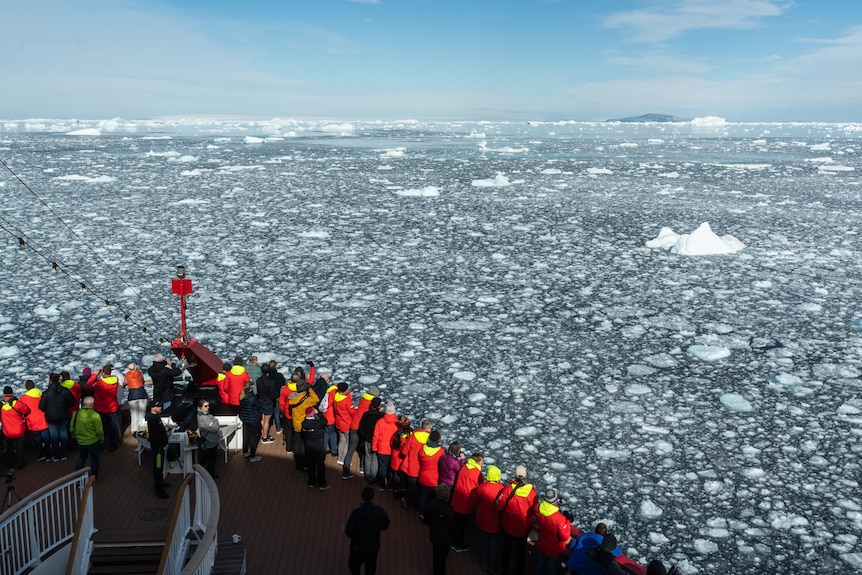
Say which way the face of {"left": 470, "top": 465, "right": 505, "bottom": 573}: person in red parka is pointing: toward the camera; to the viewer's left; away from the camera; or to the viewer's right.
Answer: away from the camera

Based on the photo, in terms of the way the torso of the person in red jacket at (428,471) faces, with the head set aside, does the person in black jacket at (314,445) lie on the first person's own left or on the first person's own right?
on the first person's own left

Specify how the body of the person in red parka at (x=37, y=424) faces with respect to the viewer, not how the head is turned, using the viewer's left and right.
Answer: facing away from the viewer and to the left of the viewer

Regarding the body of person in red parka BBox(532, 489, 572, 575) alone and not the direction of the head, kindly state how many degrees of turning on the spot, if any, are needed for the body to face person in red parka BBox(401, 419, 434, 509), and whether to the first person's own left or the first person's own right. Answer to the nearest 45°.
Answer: approximately 90° to the first person's own left

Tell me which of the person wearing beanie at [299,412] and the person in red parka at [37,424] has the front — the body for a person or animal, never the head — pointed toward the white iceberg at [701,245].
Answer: the person wearing beanie

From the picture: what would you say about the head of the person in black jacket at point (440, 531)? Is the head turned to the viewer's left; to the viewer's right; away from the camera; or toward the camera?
away from the camera

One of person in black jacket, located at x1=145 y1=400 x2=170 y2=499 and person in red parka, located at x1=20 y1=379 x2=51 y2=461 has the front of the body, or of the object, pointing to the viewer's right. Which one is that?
the person in black jacket

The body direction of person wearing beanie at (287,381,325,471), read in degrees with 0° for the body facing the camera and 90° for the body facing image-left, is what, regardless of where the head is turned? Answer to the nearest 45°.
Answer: approximately 225°

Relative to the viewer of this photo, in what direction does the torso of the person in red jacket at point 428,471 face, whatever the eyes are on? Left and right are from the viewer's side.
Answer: facing away from the viewer and to the right of the viewer

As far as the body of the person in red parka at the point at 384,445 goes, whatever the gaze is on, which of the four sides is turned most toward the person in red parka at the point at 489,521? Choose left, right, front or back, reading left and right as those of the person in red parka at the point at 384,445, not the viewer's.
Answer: right

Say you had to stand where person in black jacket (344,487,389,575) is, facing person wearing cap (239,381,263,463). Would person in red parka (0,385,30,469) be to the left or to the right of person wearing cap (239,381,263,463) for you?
left

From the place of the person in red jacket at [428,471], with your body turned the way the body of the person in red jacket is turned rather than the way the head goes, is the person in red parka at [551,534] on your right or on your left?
on your right

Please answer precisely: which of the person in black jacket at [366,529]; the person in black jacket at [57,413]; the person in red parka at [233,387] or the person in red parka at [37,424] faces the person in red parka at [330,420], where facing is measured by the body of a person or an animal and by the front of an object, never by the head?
the person in black jacket at [366,529]
